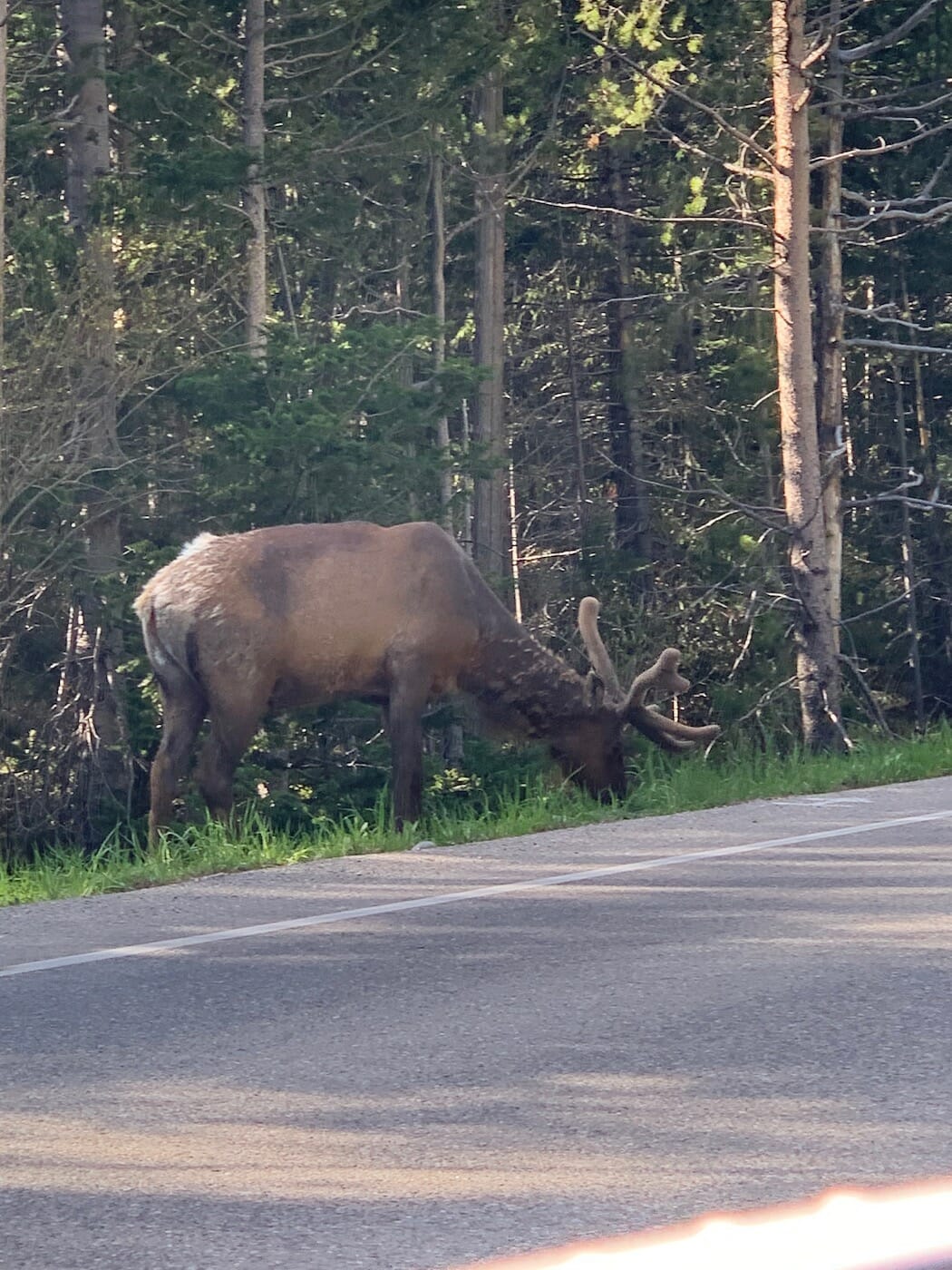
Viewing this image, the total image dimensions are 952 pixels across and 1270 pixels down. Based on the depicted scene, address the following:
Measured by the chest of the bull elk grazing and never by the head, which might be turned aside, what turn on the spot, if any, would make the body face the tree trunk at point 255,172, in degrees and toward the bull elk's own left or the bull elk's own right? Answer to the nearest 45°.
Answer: approximately 90° to the bull elk's own left

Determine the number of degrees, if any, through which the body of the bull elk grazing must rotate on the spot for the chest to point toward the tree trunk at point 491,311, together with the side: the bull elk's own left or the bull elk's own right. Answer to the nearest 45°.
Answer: approximately 90° to the bull elk's own left

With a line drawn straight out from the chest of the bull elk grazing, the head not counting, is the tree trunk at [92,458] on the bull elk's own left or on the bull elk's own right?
on the bull elk's own left

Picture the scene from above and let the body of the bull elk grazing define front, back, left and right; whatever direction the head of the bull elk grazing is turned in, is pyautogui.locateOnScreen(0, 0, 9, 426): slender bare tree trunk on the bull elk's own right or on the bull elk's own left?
on the bull elk's own left

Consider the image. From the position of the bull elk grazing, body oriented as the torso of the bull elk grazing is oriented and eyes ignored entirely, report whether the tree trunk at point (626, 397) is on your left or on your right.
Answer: on your left

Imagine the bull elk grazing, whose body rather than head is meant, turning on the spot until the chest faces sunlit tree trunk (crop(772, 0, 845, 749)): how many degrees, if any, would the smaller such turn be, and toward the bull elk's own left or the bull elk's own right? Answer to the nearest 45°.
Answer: approximately 45° to the bull elk's own left

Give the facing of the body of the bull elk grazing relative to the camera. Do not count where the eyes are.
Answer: to the viewer's right

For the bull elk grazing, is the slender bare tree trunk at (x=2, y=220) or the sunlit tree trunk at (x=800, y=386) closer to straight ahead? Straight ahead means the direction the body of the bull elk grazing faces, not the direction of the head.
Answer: the sunlit tree trunk
